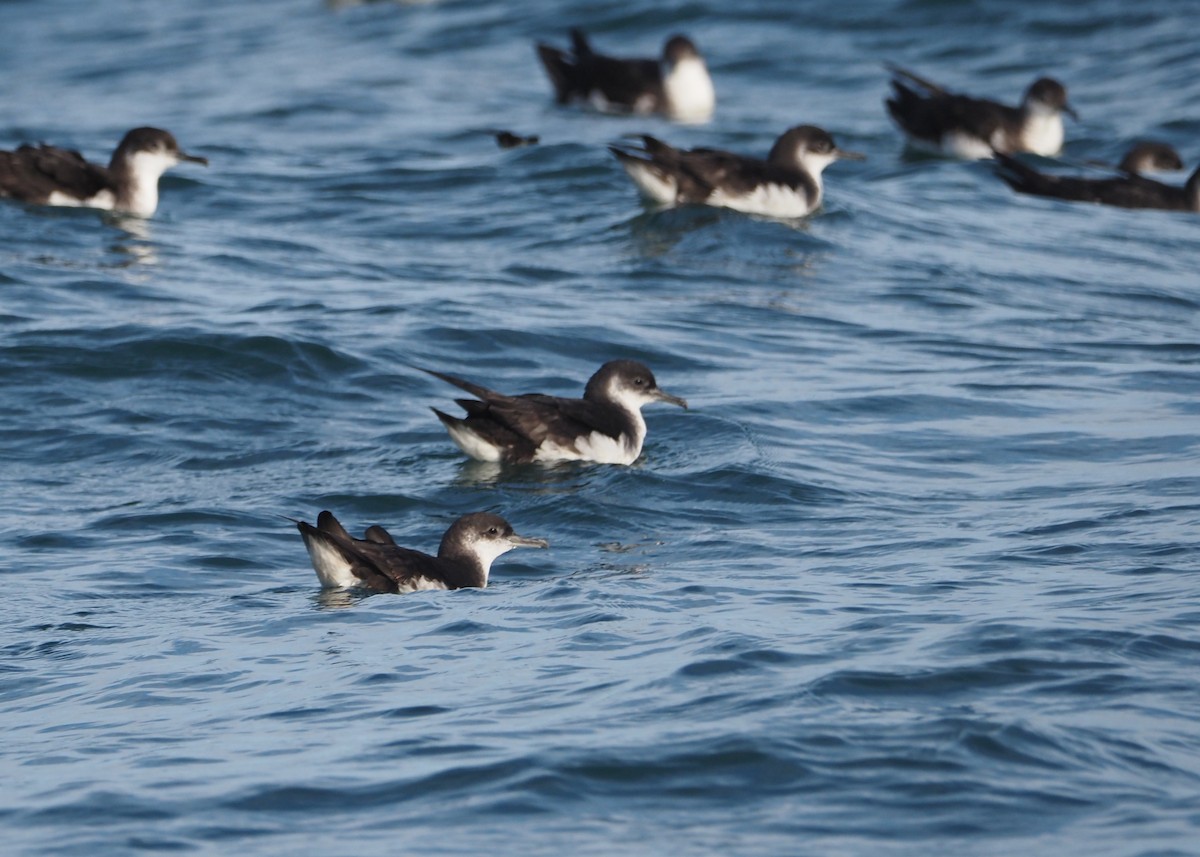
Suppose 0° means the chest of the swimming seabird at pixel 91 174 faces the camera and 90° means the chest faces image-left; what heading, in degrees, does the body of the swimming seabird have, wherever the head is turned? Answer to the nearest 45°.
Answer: approximately 270°

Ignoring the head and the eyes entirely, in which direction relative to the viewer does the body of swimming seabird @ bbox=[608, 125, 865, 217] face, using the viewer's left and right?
facing to the right of the viewer

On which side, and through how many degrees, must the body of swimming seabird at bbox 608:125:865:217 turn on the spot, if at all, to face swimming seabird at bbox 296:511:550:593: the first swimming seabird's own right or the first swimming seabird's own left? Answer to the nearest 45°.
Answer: approximately 90° to the first swimming seabird's own right

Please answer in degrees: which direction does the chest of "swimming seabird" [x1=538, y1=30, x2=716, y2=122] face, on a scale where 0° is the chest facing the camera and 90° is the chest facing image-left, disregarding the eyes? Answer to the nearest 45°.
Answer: approximately 270°

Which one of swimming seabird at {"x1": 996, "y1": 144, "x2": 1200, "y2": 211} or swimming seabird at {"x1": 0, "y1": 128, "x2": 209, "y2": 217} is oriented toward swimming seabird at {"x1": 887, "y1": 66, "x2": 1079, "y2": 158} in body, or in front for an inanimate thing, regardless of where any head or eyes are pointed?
swimming seabird at {"x1": 0, "y1": 128, "x2": 209, "y2": 217}

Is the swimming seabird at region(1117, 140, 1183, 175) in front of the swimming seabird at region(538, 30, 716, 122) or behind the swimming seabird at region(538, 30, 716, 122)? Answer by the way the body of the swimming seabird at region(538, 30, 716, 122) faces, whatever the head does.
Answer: in front

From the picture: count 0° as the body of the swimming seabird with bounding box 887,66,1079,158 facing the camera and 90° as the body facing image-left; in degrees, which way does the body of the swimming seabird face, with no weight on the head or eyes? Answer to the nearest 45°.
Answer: approximately 270°

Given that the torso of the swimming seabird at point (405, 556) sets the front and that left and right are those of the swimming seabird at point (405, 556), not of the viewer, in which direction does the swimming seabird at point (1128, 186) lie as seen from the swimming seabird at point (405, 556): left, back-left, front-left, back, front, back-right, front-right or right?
front-left

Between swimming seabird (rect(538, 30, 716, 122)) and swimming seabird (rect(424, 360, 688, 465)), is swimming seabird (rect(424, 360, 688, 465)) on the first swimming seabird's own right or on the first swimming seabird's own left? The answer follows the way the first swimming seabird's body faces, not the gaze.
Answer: on the first swimming seabird's own right

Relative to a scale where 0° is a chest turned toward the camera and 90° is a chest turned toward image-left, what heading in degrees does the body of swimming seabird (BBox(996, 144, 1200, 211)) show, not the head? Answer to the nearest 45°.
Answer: approximately 270°

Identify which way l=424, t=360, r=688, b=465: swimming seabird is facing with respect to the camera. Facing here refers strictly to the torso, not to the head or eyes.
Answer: to the viewer's right
